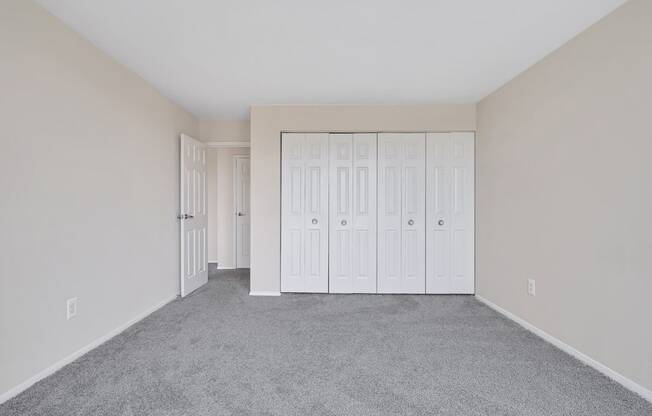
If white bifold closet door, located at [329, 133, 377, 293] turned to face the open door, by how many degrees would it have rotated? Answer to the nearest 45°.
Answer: approximately 90° to its right

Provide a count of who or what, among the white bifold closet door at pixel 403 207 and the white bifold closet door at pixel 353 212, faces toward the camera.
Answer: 2

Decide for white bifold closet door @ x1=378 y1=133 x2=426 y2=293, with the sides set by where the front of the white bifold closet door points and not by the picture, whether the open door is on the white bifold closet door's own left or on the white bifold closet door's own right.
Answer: on the white bifold closet door's own right

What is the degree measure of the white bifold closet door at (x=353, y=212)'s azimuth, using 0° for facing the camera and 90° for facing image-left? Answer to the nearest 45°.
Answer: approximately 0°

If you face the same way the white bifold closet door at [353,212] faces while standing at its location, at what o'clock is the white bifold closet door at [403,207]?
the white bifold closet door at [403,207] is roughly at 9 o'clock from the white bifold closet door at [353,212].

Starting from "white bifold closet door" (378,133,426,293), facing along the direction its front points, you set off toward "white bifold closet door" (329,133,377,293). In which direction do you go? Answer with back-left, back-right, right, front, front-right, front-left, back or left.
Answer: right
